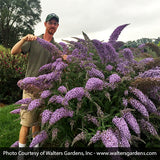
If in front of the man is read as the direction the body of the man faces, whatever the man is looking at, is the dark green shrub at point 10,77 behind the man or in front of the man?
behind

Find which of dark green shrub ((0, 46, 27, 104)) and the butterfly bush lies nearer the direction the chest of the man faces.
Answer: the butterfly bush

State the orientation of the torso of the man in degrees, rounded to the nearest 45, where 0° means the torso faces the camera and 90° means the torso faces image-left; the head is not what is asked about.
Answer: approximately 315°

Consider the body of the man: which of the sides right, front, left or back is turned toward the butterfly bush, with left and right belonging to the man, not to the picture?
front
